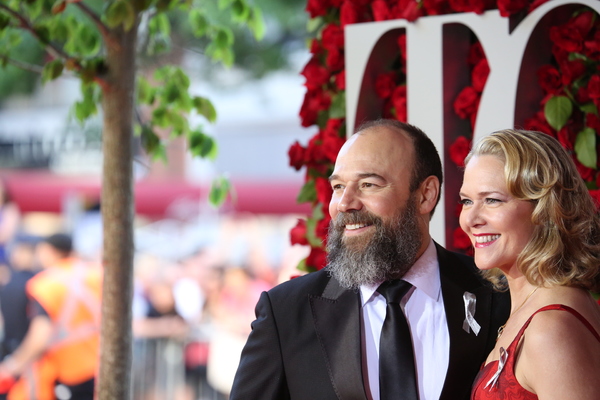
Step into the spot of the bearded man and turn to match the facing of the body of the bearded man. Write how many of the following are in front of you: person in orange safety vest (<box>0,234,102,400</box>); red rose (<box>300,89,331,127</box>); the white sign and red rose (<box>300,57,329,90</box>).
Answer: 0

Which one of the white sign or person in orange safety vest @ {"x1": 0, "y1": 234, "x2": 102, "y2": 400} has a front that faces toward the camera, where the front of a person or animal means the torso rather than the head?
the white sign

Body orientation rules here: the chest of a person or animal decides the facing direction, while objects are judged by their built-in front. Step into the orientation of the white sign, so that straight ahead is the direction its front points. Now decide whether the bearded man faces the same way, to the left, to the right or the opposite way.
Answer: the same way

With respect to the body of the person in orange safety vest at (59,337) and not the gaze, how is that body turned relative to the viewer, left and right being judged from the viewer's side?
facing away from the viewer and to the left of the viewer

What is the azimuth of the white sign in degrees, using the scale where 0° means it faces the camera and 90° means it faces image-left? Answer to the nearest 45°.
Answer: approximately 0°

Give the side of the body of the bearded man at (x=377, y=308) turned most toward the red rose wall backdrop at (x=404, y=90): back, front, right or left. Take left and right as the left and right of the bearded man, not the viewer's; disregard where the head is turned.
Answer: back

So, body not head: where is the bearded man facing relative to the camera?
toward the camera

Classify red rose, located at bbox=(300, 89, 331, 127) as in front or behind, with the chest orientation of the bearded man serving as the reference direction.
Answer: behind

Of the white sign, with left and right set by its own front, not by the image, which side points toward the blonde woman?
front

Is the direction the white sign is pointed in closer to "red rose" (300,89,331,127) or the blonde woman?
the blonde woman

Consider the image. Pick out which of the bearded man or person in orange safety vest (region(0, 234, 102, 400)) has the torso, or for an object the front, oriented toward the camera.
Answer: the bearded man

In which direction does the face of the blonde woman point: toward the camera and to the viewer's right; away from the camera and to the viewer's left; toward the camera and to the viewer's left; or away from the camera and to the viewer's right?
toward the camera and to the viewer's left

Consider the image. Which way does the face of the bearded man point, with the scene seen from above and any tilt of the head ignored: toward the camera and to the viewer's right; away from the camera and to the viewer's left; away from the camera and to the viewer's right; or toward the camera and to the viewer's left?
toward the camera and to the viewer's left

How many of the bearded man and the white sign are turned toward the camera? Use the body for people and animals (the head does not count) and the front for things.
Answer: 2
